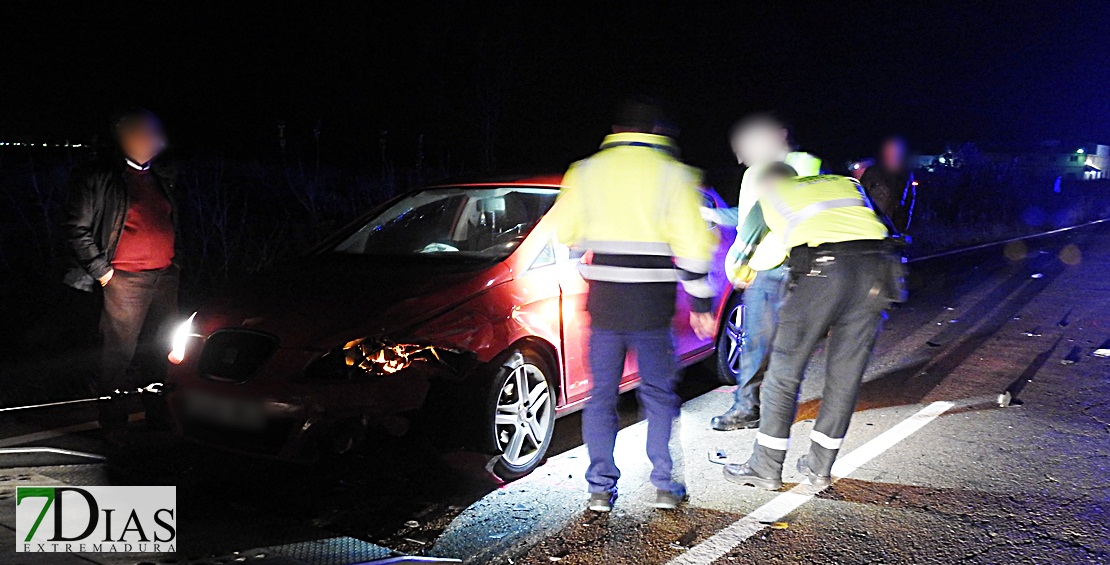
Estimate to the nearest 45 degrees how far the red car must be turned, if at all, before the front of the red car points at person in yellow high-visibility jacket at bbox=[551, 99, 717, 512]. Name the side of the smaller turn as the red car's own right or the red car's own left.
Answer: approximately 90° to the red car's own left

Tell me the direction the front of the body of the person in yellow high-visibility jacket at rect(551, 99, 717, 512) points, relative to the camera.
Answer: away from the camera

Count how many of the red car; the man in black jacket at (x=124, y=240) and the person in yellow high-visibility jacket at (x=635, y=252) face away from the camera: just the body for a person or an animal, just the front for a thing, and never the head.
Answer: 1

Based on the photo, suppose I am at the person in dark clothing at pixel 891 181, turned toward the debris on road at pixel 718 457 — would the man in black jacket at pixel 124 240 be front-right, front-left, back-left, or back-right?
front-right

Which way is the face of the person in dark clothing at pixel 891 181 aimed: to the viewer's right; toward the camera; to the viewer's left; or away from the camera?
toward the camera

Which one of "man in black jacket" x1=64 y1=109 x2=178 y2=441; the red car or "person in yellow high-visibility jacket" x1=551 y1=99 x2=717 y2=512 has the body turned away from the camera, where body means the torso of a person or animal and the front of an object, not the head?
the person in yellow high-visibility jacket

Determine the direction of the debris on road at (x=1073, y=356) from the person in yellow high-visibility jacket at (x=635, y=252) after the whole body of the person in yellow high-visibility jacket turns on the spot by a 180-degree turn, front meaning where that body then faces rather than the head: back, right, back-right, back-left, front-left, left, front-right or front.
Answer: back-left

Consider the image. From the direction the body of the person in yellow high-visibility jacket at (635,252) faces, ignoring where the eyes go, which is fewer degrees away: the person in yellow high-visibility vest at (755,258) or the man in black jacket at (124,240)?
the person in yellow high-visibility vest

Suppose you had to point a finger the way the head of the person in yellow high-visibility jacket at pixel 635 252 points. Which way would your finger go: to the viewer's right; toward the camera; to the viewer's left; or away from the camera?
away from the camera

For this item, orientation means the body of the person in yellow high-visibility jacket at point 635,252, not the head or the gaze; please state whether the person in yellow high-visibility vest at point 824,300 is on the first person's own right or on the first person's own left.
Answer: on the first person's own right

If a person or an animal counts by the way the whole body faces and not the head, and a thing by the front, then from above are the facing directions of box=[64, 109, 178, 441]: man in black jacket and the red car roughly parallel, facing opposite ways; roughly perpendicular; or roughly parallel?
roughly perpendicular

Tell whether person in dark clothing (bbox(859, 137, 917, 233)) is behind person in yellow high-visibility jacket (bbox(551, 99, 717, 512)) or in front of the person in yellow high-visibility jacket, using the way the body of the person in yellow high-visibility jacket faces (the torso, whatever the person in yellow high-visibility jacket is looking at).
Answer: in front

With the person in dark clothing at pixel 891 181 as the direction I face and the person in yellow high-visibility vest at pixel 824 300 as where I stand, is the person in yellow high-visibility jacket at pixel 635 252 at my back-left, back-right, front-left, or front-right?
back-left

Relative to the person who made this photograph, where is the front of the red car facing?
facing the viewer and to the left of the viewer

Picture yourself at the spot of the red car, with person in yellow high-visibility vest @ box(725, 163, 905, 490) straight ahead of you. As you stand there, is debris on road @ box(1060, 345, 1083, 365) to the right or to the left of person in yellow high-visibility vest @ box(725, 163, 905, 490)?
left
